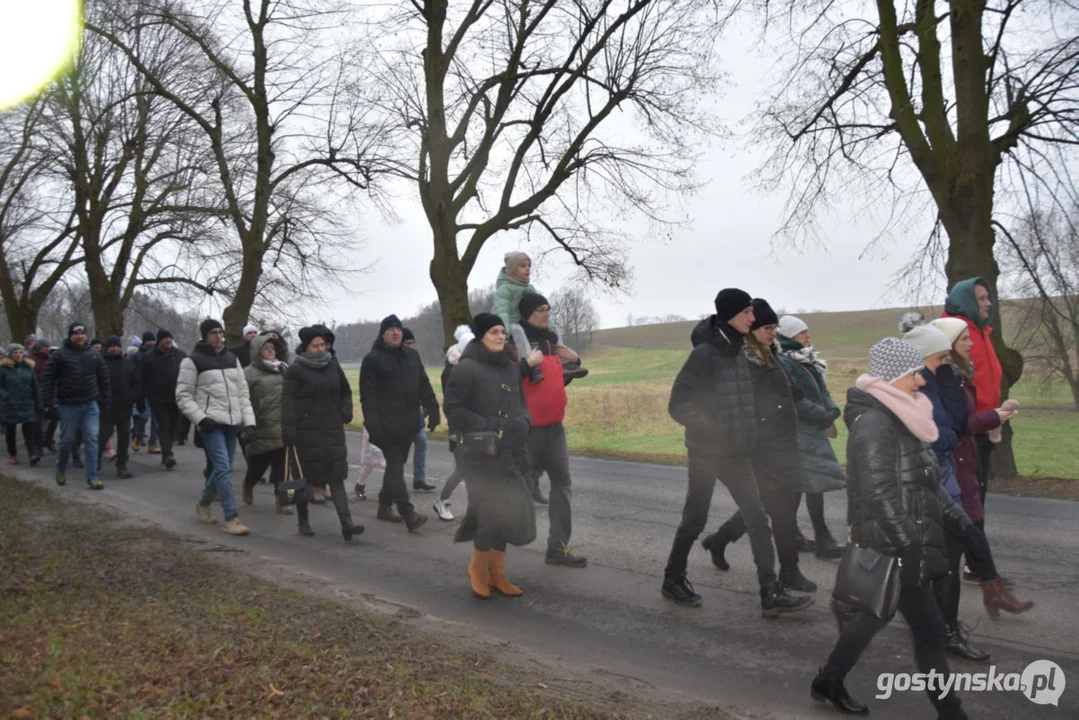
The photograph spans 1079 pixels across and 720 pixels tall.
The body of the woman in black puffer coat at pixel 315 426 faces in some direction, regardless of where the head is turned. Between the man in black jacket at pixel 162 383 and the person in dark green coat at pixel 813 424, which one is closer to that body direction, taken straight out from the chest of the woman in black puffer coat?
the person in dark green coat

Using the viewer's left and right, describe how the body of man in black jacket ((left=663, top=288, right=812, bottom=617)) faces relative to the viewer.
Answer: facing to the right of the viewer

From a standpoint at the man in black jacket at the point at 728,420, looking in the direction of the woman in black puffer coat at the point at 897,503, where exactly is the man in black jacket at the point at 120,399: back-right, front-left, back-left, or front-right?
back-right

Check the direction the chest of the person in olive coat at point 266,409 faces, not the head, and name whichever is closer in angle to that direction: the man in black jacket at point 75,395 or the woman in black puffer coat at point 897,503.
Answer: the woman in black puffer coat

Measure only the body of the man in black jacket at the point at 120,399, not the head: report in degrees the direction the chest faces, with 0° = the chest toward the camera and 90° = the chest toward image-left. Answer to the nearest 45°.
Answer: approximately 315°

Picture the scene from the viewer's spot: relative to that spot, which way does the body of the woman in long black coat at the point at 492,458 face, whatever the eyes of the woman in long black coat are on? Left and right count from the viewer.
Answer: facing the viewer and to the right of the viewer

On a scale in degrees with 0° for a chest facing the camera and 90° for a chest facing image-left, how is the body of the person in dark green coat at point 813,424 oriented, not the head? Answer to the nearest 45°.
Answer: approximately 270°

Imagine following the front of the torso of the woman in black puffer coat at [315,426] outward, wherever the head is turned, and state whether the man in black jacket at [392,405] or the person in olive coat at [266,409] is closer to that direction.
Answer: the man in black jacket

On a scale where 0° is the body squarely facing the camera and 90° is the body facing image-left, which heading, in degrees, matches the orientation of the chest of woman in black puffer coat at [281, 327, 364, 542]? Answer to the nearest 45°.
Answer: approximately 315°

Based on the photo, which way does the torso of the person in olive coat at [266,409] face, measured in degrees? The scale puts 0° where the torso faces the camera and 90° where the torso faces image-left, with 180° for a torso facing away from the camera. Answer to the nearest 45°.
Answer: approximately 315°

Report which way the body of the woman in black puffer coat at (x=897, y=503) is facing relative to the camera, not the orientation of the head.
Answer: to the viewer's right
